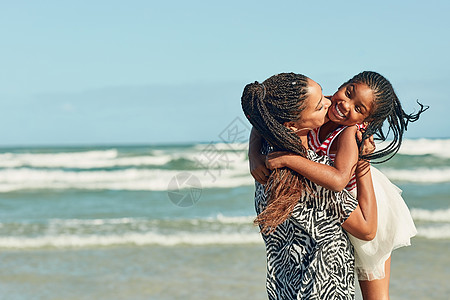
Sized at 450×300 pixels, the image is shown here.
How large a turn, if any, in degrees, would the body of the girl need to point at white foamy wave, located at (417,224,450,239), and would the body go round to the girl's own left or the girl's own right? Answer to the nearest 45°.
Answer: approximately 90° to the girl's own right

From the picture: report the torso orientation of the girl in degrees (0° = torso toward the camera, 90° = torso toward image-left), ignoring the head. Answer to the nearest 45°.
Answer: approximately 90°

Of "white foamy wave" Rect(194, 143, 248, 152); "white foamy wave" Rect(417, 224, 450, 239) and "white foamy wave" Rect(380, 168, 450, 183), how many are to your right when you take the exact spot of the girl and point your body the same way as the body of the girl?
3

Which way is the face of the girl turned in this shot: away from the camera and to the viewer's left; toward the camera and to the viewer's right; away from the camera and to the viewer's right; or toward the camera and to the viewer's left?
toward the camera and to the viewer's left

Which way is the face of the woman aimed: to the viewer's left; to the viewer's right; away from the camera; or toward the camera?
to the viewer's right
